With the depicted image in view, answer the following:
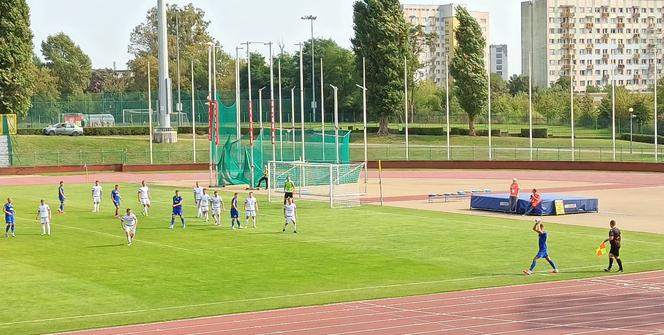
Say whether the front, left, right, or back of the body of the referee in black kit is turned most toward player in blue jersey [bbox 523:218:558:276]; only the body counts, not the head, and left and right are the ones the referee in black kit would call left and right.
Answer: front

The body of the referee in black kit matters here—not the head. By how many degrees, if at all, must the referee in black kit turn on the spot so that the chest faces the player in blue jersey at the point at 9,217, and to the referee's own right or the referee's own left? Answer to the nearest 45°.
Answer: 0° — they already face them

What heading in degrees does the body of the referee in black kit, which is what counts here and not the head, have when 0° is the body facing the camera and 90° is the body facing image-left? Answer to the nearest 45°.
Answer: approximately 90°

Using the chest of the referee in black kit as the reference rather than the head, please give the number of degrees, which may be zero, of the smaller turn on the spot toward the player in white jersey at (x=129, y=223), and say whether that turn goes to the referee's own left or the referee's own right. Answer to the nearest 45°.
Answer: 0° — they already face them

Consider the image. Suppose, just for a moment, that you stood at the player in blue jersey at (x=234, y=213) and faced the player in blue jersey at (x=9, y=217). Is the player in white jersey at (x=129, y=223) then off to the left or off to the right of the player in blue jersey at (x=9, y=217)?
left

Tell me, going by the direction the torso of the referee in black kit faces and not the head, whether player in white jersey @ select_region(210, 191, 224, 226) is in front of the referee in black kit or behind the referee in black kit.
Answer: in front

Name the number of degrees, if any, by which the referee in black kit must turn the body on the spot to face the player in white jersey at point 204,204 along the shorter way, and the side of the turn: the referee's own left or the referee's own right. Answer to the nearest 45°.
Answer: approximately 45° to the referee's own right

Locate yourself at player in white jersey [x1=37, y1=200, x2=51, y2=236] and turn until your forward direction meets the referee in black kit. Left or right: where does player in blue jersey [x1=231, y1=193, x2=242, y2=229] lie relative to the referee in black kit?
left
